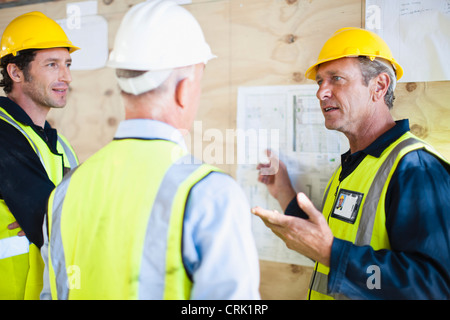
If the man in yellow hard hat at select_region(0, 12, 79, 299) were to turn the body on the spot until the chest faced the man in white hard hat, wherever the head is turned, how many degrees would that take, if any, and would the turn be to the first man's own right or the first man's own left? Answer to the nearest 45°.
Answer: approximately 45° to the first man's own right

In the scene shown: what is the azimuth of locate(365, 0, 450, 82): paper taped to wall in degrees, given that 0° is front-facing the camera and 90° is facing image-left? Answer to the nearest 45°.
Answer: approximately 0°

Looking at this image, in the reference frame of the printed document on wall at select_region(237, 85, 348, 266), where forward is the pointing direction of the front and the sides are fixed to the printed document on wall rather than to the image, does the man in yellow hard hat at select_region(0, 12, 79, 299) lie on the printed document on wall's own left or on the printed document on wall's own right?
on the printed document on wall's own right

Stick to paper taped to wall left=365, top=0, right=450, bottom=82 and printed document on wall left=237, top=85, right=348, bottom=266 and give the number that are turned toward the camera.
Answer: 2

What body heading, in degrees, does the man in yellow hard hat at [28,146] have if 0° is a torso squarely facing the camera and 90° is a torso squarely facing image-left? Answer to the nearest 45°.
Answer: approximately 315°

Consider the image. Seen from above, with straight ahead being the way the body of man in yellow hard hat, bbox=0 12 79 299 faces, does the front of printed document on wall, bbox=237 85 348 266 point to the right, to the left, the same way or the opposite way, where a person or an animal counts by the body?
to the right

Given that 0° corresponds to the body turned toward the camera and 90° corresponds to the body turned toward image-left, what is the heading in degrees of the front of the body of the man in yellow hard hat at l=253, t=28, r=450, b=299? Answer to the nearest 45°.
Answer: approximately 45°

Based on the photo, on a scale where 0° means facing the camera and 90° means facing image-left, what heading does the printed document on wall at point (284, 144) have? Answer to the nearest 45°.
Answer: approximately 0°
